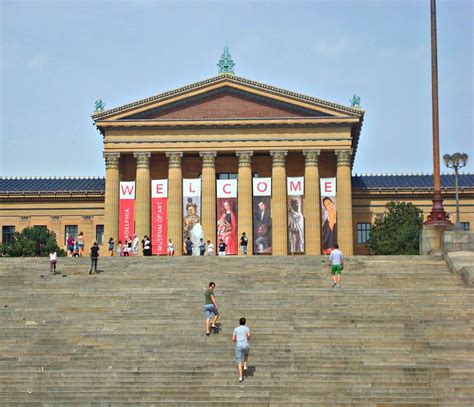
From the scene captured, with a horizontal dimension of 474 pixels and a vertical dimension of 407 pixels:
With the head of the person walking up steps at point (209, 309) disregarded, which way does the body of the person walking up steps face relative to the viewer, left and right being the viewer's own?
facing away from the viewer and to the right of the viewer

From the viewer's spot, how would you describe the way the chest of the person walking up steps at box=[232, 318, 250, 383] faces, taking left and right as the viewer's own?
facing away from the viewer

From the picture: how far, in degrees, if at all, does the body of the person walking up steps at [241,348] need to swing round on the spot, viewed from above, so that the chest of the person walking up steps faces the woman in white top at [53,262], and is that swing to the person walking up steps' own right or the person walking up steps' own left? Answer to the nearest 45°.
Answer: approximately 45° to the person walking up steps' own left

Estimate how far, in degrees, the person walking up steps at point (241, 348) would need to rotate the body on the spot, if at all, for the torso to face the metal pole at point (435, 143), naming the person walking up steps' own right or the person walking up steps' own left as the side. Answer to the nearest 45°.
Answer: approximately 45° to the person walking up steps' own right

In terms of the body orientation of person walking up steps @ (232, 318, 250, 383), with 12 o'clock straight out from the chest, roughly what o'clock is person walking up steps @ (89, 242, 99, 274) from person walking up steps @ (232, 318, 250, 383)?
person walking up steps @ (89, 242, 99, 274) is roughly at 11 o'clock from person walking up steps @ (232, 318, 250, 383).

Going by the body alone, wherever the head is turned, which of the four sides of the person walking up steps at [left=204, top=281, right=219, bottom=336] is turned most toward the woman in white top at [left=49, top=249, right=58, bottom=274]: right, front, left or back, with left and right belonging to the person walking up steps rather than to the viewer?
left
